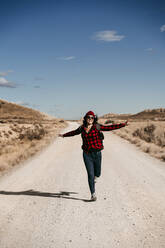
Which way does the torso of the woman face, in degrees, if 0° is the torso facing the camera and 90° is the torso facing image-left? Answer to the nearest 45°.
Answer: approximately 0°

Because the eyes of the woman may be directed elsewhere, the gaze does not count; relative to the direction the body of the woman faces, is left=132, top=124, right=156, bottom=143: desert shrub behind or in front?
behind
